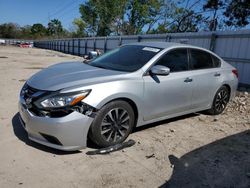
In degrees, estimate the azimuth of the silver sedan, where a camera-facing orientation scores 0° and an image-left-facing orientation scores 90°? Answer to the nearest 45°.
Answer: approximately 45°

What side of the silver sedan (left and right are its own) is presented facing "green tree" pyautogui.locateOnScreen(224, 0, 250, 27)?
back

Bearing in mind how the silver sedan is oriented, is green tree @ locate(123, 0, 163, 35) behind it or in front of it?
behind
